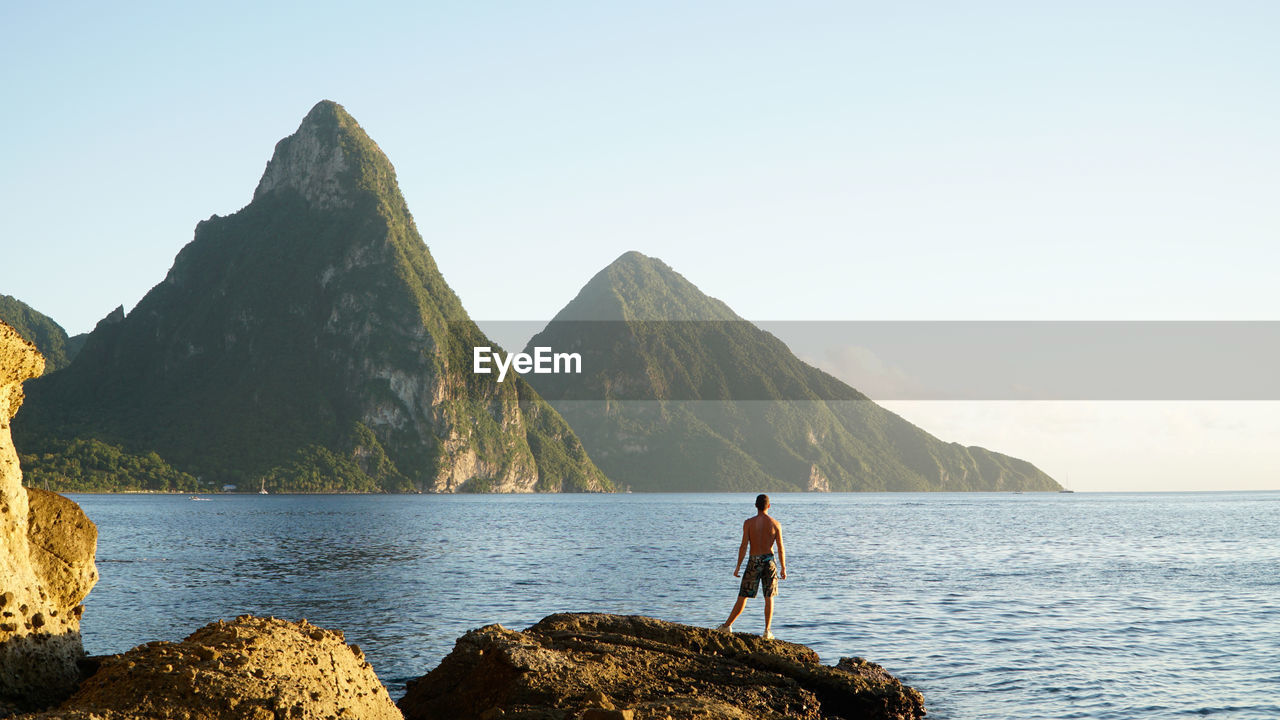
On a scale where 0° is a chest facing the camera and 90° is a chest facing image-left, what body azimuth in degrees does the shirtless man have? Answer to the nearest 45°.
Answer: approximately 180°

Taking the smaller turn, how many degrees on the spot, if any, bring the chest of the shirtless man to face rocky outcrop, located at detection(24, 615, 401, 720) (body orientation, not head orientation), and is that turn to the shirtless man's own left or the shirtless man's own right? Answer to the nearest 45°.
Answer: approximately 135° to the shirtless man's own left

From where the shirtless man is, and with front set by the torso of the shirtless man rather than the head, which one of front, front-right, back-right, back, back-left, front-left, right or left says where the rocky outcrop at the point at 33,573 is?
back-left
